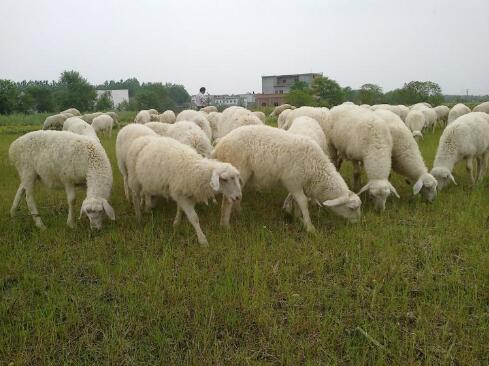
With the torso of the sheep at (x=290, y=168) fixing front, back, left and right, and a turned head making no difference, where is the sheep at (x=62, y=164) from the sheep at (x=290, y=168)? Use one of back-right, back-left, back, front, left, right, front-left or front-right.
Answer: back

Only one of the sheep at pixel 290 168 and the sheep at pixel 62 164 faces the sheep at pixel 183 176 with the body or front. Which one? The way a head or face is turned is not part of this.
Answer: the sheep at pixel 62 164

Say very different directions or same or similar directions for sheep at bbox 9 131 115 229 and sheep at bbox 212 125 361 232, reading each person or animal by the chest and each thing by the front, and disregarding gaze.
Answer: same or similar directions

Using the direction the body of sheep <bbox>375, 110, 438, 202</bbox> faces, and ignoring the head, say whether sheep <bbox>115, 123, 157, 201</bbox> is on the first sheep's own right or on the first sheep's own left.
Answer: on the first sheep's own right

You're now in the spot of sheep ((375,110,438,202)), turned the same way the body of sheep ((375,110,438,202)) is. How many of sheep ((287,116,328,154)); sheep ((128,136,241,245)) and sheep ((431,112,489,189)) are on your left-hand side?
1

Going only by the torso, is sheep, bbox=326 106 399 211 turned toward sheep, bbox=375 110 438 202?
no

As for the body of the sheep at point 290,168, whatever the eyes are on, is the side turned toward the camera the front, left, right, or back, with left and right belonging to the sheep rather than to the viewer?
right

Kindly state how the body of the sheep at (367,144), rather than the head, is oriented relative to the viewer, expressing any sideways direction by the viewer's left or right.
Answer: facing the viewer and to the right of the viewer

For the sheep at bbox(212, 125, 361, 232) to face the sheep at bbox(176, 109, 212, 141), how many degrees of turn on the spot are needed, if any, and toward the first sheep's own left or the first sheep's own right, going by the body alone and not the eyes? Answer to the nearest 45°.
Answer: approximately 135° to the first sheep's own left
